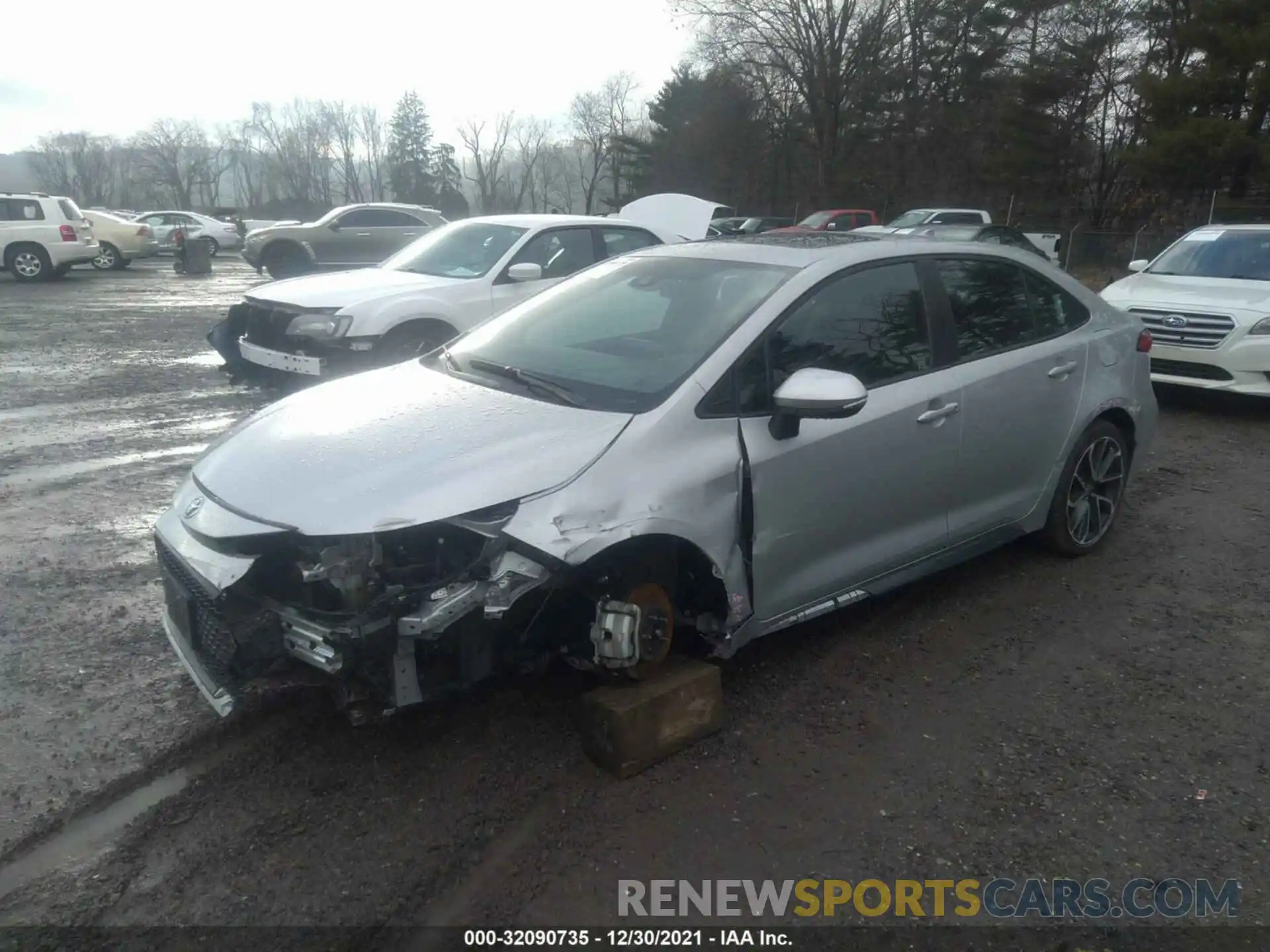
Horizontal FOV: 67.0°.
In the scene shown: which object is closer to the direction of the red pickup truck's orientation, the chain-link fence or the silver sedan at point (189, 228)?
the silver sedan

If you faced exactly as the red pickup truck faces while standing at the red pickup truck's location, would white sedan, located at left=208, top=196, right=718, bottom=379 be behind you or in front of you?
in front

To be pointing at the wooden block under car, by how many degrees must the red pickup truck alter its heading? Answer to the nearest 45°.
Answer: approximately 45° to its left

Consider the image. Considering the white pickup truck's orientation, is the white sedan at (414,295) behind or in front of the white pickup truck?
in front

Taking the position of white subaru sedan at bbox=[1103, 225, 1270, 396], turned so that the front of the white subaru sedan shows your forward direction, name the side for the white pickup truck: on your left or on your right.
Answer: on your right

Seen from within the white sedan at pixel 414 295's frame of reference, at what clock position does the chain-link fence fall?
The chain-link fence is roughly at 6 o'clock from the white sedan.

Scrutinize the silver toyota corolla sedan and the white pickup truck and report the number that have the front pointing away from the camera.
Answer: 0

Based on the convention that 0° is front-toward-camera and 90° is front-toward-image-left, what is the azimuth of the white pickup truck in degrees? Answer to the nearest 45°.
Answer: approximately 45°

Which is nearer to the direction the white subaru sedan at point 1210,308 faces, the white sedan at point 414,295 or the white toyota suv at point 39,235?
the white sedan

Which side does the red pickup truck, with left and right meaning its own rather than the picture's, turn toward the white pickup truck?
left
